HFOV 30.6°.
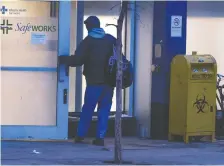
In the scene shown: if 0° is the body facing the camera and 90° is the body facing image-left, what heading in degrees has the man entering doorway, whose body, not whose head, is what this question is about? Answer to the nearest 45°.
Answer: approximately 135°

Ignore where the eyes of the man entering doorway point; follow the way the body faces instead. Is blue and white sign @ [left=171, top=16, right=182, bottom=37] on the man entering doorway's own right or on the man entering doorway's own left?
on the man entering doorway's own right

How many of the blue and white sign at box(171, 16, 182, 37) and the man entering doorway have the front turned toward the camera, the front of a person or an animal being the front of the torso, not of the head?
1

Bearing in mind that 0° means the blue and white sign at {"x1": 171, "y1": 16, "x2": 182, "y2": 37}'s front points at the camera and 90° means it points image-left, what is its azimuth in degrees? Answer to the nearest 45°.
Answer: approximately 0°
